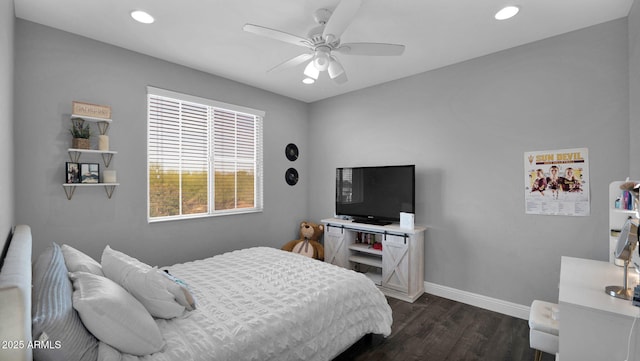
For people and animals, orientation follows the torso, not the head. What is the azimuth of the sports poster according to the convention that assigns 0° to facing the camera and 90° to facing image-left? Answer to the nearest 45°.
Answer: approximately 0°

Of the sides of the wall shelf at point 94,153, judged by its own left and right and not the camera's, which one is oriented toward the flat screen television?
left

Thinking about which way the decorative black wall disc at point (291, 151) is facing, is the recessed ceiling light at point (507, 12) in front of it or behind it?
in front

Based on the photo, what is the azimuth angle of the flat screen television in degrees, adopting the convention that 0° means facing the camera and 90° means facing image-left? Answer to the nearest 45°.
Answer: approximately 45°

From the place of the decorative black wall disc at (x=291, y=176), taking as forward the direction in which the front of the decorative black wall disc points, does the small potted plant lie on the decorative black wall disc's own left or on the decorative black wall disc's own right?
on the decorative black wall disc's own right

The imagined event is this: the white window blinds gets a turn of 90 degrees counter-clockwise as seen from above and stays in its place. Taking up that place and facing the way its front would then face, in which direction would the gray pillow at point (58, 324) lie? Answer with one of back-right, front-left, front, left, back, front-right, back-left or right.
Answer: back-right

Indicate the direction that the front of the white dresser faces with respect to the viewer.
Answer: facing to the left of the viewer

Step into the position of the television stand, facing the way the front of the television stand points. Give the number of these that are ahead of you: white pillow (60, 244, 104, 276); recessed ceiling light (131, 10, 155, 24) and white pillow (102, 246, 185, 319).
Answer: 3
